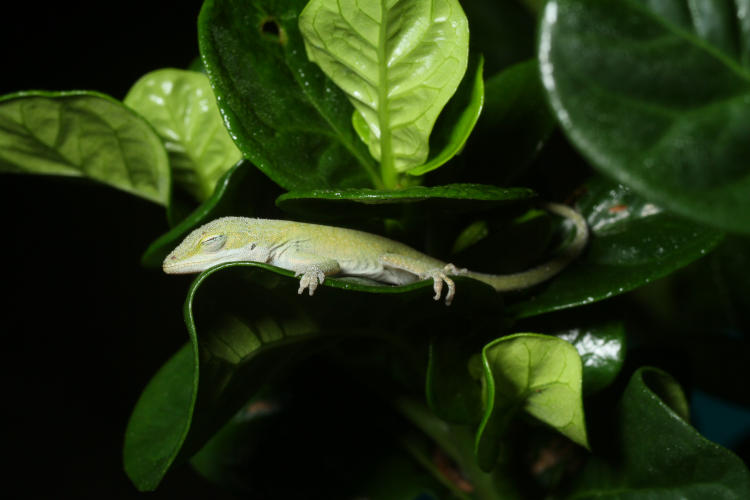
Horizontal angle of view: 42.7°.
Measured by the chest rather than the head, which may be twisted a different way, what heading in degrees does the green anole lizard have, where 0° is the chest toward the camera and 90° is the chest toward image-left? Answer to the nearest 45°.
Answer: approximately 90°

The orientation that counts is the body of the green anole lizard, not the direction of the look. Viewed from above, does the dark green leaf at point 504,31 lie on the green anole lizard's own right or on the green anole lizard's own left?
on the green anole lizard's own right

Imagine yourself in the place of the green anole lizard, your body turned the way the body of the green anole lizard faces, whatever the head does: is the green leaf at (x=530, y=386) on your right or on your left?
on your left
